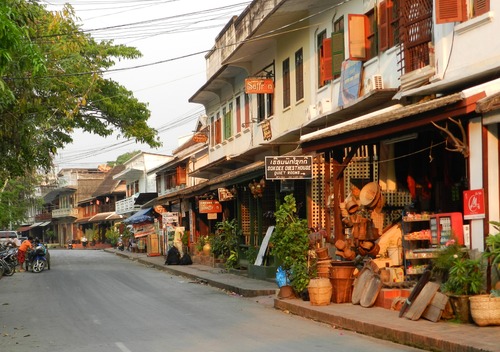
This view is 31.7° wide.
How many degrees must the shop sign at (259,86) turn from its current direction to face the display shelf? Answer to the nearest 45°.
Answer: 0° — it already faces it

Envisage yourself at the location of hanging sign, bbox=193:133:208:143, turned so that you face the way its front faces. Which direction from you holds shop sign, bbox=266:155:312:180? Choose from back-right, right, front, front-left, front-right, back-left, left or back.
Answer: front

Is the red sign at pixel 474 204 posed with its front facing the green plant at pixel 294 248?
no

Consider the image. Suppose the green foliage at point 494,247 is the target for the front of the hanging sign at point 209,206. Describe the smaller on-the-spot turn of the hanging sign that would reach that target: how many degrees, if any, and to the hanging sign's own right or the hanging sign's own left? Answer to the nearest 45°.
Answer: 0° — it already faces it

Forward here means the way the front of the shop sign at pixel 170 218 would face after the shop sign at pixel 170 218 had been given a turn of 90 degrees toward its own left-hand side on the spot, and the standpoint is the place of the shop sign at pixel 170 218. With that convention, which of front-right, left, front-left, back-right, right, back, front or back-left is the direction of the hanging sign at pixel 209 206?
right

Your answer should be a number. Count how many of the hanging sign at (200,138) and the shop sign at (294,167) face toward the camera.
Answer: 2

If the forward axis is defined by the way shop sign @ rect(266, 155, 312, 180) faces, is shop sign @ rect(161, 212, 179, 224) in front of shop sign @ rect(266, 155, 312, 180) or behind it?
behind

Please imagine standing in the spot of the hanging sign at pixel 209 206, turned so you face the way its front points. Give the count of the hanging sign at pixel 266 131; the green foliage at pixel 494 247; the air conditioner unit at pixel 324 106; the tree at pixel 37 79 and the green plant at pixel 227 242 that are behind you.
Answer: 0

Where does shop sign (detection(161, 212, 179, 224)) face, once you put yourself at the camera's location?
facing the viewer

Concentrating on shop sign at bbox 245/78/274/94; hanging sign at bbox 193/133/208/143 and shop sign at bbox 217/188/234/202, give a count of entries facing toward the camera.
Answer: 3

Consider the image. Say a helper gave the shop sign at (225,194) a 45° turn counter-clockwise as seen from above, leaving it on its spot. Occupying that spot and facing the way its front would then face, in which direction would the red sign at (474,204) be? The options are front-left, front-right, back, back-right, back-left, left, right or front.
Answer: front-right

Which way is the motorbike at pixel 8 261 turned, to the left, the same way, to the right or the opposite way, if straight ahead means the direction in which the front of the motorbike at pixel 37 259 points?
the same way

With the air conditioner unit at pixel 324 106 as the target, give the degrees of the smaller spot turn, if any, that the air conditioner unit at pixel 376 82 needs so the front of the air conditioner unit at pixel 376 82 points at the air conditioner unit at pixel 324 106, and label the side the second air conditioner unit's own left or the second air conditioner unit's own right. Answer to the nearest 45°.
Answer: approximately 135° to the second air conditioner unit's own right

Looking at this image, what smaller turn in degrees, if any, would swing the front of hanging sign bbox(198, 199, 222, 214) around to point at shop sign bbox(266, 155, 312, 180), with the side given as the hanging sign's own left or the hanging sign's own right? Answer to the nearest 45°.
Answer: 0° — it already faces it

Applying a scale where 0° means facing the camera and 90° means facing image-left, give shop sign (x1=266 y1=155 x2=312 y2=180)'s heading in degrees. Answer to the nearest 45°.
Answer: approximately 0°

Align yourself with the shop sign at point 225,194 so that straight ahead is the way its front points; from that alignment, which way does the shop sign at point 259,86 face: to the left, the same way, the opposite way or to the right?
the same way
